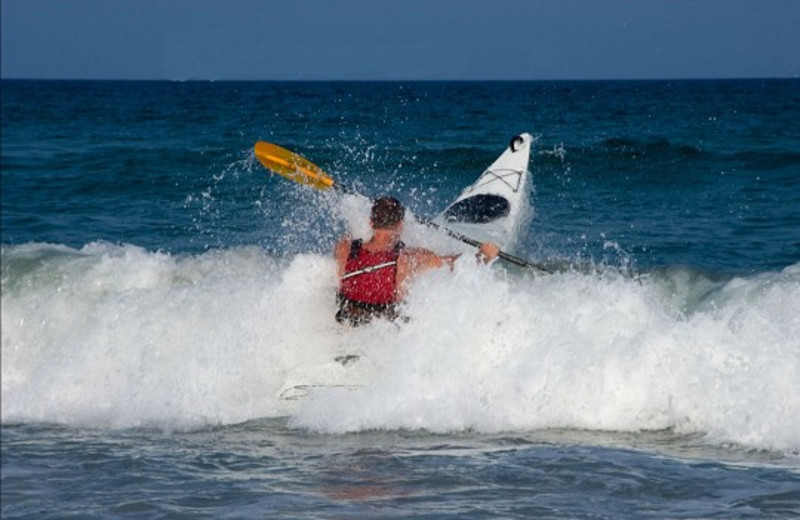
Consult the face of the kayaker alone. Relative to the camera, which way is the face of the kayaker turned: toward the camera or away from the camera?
away from the camera

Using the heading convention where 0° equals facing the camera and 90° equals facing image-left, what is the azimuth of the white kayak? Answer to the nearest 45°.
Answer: approximately 225°
